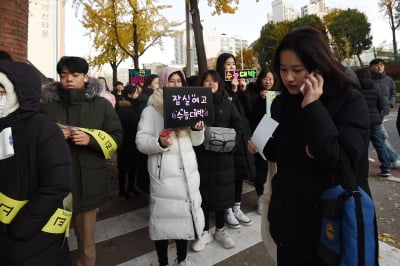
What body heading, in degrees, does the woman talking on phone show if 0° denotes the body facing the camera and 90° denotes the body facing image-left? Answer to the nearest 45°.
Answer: approximately 45°

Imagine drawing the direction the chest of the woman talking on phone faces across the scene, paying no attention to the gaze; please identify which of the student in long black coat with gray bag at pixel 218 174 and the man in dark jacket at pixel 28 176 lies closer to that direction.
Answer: the man in dark jacket

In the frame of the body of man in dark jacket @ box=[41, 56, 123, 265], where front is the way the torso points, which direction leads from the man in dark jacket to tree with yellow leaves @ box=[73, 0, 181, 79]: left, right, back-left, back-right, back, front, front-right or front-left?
back-right
